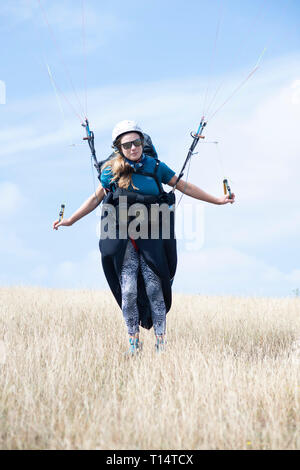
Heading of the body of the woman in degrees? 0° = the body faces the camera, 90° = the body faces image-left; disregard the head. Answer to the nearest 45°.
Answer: approximately 0°
